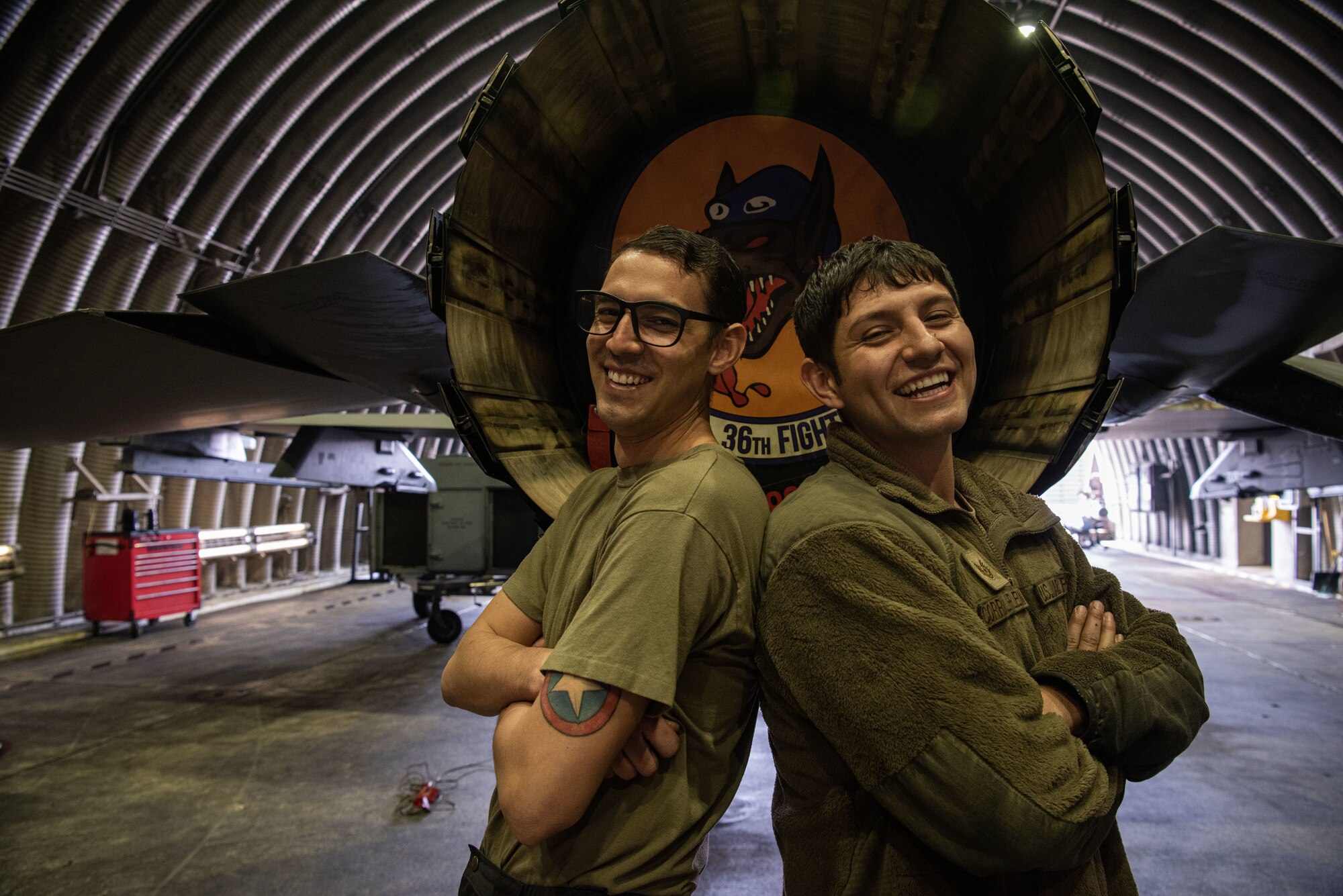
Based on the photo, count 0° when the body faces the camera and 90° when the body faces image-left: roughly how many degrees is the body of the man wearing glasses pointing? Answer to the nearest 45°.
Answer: approximately 45°

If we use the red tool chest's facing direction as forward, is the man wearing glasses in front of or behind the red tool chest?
in front

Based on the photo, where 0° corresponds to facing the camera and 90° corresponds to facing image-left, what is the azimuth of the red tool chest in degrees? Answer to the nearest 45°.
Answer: approximately 315°

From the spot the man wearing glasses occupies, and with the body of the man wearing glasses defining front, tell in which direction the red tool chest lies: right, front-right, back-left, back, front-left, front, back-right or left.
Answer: right
